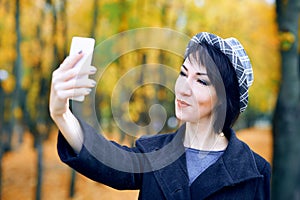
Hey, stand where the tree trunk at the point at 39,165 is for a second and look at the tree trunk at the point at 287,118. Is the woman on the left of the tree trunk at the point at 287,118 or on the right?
right

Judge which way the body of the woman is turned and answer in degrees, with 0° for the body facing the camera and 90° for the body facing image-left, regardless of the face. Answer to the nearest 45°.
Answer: approximately 45°

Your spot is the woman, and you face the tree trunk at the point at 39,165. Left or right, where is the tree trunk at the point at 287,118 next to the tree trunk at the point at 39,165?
right

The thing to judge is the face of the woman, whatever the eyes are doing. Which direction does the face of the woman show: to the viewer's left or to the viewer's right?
to the viewer's left

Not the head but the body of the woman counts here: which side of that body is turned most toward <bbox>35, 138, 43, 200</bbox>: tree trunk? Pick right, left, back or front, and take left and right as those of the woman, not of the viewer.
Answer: right

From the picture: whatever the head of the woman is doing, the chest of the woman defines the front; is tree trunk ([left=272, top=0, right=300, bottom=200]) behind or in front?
behind
